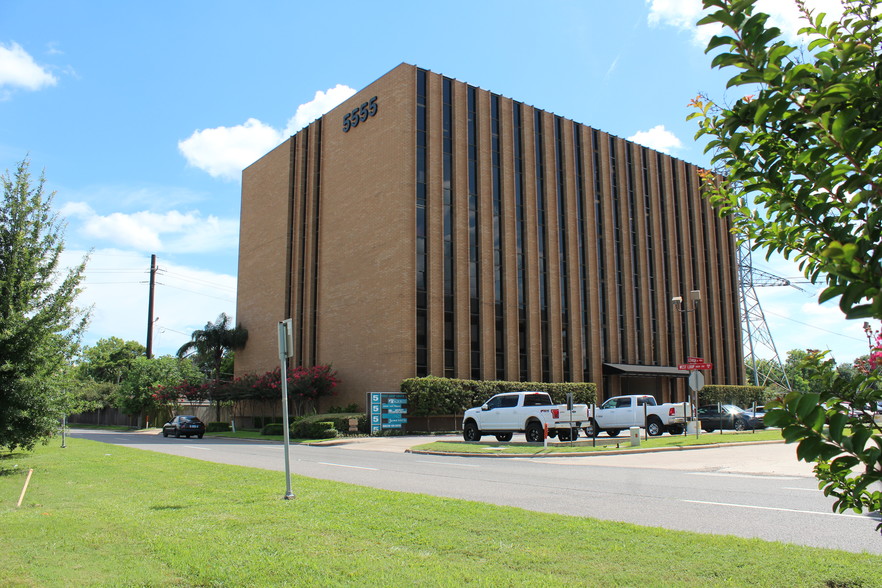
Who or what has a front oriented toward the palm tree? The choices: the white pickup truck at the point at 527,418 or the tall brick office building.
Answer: the white pickup truck

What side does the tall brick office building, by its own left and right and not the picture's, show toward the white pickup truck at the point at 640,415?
front

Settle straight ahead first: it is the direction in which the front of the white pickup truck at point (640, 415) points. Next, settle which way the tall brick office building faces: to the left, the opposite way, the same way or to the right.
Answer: the opposite way

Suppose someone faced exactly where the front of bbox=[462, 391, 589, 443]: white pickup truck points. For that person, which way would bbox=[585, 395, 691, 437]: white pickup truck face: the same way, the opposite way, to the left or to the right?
the same way

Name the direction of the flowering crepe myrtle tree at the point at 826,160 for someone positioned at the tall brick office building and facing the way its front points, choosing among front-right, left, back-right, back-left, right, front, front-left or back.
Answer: front-right

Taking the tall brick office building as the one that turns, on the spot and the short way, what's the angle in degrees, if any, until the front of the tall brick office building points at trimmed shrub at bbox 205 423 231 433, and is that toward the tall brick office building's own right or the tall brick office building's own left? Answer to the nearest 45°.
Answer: approximately 135° to the tall brick office building's own right

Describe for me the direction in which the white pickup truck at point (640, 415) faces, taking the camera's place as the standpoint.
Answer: facing away from the viewer and to the left of the viewer

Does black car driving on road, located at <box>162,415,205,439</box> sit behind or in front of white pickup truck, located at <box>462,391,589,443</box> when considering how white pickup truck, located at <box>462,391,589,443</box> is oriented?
in front

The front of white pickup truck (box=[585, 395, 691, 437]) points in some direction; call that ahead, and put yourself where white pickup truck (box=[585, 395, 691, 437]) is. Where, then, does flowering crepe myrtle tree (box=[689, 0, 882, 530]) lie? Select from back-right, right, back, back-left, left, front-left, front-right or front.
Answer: back-left

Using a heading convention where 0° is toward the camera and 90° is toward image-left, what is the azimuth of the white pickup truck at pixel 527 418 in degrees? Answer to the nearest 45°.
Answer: approximately 135°

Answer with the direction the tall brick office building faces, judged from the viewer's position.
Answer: facing the viewer and to the right of the viewer

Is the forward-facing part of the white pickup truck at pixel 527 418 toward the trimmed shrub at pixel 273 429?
yes

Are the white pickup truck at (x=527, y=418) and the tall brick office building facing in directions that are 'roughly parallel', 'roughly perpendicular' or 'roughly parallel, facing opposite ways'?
roughly parallel, facing opposite ways

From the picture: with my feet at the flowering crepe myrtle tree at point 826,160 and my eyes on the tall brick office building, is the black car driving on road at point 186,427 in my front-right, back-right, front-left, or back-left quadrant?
front-left
